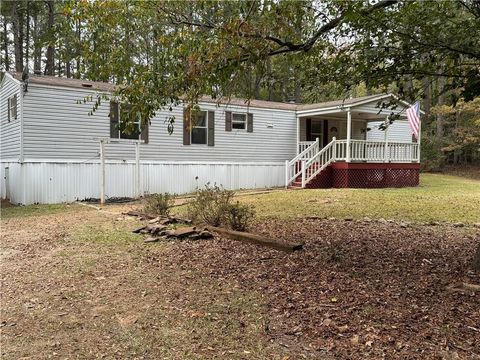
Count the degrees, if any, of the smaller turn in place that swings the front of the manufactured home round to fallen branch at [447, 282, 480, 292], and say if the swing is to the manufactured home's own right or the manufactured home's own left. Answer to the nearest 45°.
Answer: approximately 45° to the manufactured home's own right

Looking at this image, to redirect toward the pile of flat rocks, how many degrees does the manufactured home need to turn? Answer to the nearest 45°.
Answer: approximately 45° to its right

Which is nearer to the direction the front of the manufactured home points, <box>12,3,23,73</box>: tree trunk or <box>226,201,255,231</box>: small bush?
the small bush

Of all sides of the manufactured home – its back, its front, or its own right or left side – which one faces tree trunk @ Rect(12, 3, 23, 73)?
back

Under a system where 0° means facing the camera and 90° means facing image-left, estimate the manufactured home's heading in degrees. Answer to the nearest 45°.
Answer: approximately 315°

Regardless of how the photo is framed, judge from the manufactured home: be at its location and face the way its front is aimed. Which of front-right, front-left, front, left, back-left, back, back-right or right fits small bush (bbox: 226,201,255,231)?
front-right

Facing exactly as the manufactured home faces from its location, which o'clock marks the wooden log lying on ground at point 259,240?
The wooden log lying on ground is roughly at 1 o'clock from the manufactured home.
